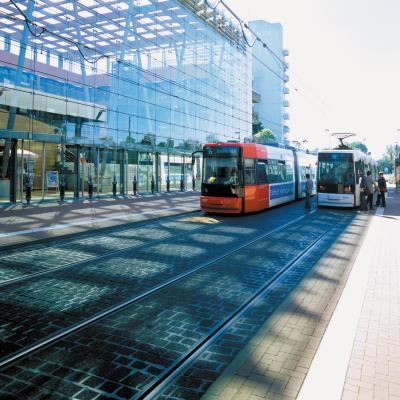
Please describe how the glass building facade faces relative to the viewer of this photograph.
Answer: facing the viewer and to the right of the viewer

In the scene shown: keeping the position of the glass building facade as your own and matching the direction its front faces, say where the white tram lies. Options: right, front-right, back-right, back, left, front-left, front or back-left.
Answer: front
